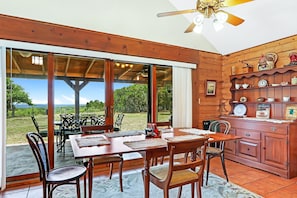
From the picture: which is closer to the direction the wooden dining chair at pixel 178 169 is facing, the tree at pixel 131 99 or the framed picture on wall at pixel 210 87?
the tree

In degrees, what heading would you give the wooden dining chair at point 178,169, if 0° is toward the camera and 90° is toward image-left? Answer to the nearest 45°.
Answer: approximately 135°

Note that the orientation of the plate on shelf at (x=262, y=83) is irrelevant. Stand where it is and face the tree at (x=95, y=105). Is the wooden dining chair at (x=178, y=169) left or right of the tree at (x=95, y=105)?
left

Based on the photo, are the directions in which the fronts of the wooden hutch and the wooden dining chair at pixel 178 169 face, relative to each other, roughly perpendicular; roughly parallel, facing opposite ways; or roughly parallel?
roughly perpendicular

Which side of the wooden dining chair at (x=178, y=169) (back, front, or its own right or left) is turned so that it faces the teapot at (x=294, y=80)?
right

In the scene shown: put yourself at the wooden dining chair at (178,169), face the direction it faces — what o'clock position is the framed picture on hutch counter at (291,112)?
The framed picture on hutch counter is roughly at 3 o'clock from the wooden dining chair.

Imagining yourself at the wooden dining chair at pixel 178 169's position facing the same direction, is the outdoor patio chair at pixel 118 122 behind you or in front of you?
in front

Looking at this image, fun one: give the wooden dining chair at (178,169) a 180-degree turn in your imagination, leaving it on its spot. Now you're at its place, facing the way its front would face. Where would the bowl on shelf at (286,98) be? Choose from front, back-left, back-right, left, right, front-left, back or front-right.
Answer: left

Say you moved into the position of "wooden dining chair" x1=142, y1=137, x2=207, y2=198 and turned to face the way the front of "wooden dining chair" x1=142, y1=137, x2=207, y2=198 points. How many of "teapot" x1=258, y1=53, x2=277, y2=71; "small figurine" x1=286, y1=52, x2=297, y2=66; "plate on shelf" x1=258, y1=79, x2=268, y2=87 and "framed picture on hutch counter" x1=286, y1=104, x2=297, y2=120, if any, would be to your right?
4

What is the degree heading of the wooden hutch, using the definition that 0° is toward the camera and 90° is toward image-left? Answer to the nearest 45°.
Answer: approximately 45°

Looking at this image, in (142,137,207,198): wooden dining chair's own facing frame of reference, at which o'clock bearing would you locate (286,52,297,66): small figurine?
The small figurine is roughly at 3 o'clock from the wooden dining chair.
